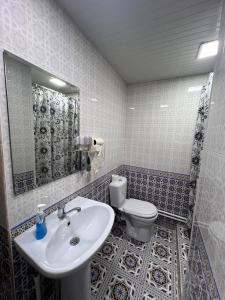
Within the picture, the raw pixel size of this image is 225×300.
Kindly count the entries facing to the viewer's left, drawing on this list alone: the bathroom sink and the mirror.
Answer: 0

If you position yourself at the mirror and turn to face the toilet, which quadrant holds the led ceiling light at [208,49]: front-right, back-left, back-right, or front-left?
front-right

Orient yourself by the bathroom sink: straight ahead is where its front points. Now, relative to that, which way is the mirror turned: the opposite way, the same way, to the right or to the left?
the same way

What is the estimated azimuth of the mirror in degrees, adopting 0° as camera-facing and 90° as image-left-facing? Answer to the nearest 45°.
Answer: approximately 315°

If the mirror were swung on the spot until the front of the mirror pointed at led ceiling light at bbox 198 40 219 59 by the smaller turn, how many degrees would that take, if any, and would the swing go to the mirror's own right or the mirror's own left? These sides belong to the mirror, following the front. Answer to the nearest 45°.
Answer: approximately 45° to the mirror's own left

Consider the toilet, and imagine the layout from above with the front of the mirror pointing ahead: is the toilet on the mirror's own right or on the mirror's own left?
on the mirror's own left

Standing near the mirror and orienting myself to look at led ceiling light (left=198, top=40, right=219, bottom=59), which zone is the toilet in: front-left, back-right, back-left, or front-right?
front-left

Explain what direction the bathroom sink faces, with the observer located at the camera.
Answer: facing the viewer and to the right of the viewer
